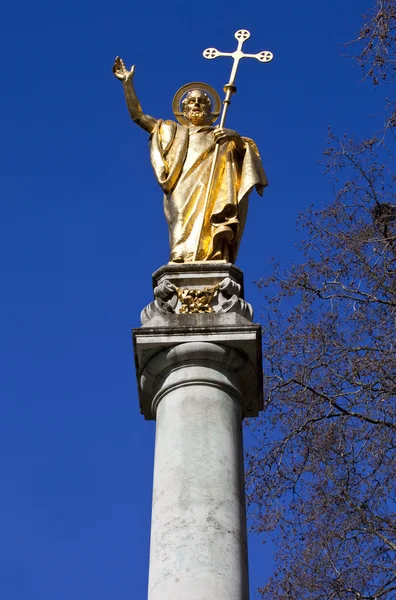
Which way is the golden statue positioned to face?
toward the camera
